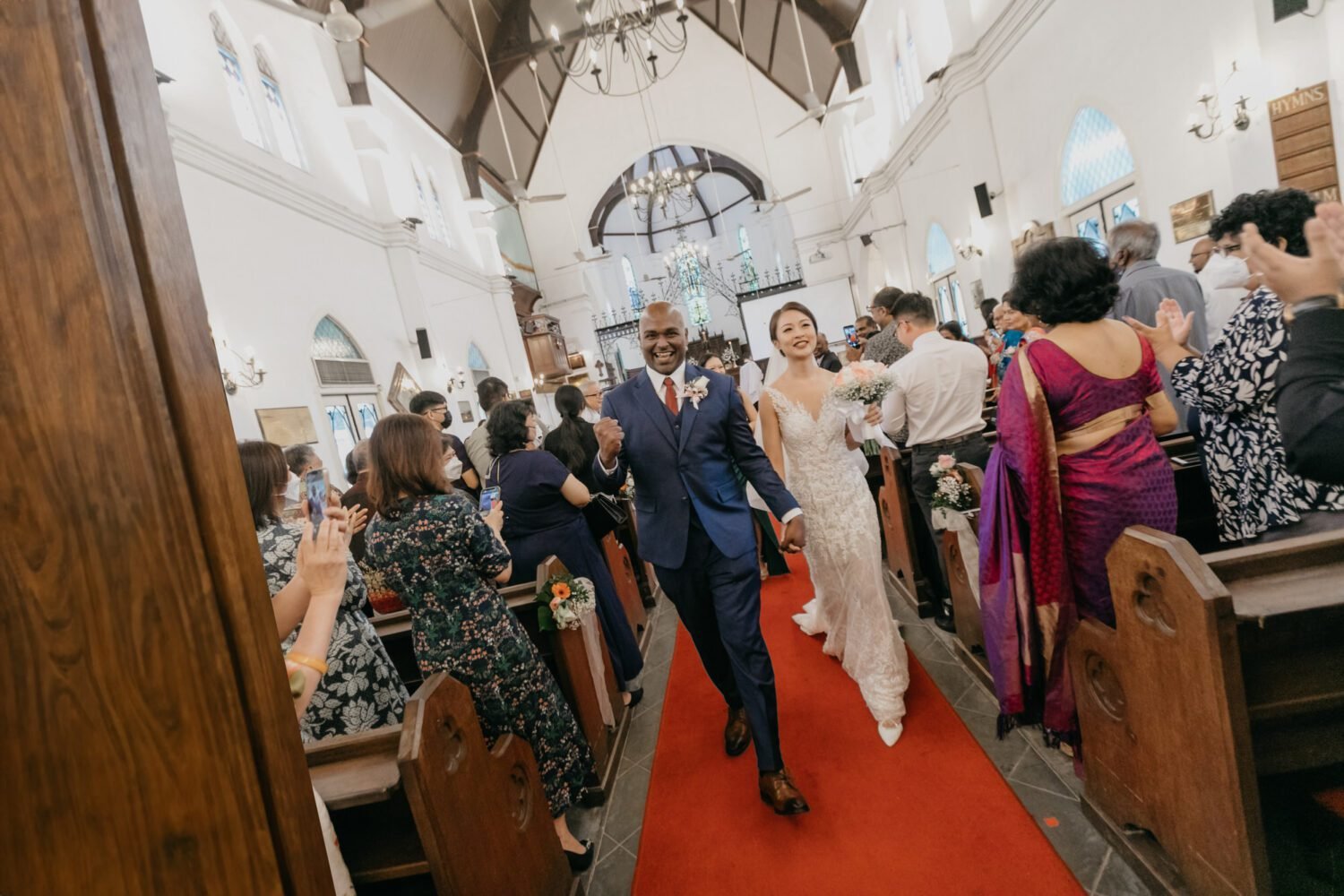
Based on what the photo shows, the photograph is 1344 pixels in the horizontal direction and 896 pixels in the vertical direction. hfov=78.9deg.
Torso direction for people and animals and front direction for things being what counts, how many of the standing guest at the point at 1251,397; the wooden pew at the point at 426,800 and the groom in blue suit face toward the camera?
1

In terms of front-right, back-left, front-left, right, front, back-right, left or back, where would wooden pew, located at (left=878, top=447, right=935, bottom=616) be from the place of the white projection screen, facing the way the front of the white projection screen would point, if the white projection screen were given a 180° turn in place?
back

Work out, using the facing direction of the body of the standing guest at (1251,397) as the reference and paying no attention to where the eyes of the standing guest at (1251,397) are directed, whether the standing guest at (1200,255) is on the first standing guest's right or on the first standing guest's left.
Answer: on the first standing guest's right

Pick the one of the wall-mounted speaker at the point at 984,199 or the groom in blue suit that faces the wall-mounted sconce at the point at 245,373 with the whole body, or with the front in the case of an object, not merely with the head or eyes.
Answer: the wall-mounted speaker

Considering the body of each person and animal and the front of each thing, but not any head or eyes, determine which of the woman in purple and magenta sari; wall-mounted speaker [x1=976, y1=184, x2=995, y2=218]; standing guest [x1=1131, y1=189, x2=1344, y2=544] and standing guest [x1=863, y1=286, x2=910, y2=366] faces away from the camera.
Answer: the woman in purple and magenta sari

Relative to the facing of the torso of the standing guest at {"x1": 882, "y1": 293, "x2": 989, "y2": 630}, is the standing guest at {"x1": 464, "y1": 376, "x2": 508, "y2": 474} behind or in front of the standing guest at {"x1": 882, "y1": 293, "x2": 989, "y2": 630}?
in front

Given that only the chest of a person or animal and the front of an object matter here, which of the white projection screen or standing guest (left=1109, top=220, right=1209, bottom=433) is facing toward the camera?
the white projection screen

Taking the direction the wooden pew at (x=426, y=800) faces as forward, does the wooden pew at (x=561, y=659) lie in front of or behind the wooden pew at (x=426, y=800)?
in front

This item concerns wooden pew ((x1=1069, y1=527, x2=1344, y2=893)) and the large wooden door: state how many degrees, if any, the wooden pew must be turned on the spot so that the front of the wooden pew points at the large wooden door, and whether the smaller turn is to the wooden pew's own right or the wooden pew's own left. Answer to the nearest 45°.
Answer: approximately 90° to the wooden pew's own left

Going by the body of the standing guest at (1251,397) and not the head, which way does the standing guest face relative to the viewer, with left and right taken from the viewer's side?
facing to the left of the viewer

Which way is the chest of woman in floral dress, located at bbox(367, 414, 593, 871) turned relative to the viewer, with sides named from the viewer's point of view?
facing away from the viewer and to the right of the viewer

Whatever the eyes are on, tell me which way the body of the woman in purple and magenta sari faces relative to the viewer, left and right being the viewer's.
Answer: facing away from the viewer

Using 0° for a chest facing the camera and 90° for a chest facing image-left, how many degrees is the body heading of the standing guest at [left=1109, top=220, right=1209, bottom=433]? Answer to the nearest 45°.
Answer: approximately 135°

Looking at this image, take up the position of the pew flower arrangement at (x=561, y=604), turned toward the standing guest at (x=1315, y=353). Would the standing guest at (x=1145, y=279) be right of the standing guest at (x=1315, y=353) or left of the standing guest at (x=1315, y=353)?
left

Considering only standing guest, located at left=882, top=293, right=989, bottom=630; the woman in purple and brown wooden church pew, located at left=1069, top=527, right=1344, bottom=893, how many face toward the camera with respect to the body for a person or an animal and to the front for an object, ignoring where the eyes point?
0

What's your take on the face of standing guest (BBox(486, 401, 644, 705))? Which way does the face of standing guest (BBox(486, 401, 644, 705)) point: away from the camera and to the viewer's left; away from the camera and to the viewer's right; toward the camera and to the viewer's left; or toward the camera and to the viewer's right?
away from the camera and to the viewer's right

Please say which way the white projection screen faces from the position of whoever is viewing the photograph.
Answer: facing the viewer

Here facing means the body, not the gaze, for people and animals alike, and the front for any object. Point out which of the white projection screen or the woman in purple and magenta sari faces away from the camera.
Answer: the woman in purple and magenta sari

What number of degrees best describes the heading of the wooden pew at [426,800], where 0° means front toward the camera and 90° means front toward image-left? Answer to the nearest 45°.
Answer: approximately 225°
